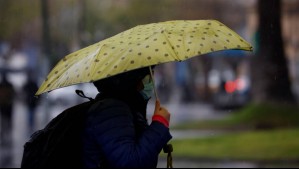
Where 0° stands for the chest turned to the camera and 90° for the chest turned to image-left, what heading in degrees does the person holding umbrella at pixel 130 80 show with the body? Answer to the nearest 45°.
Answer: approximately 270°
